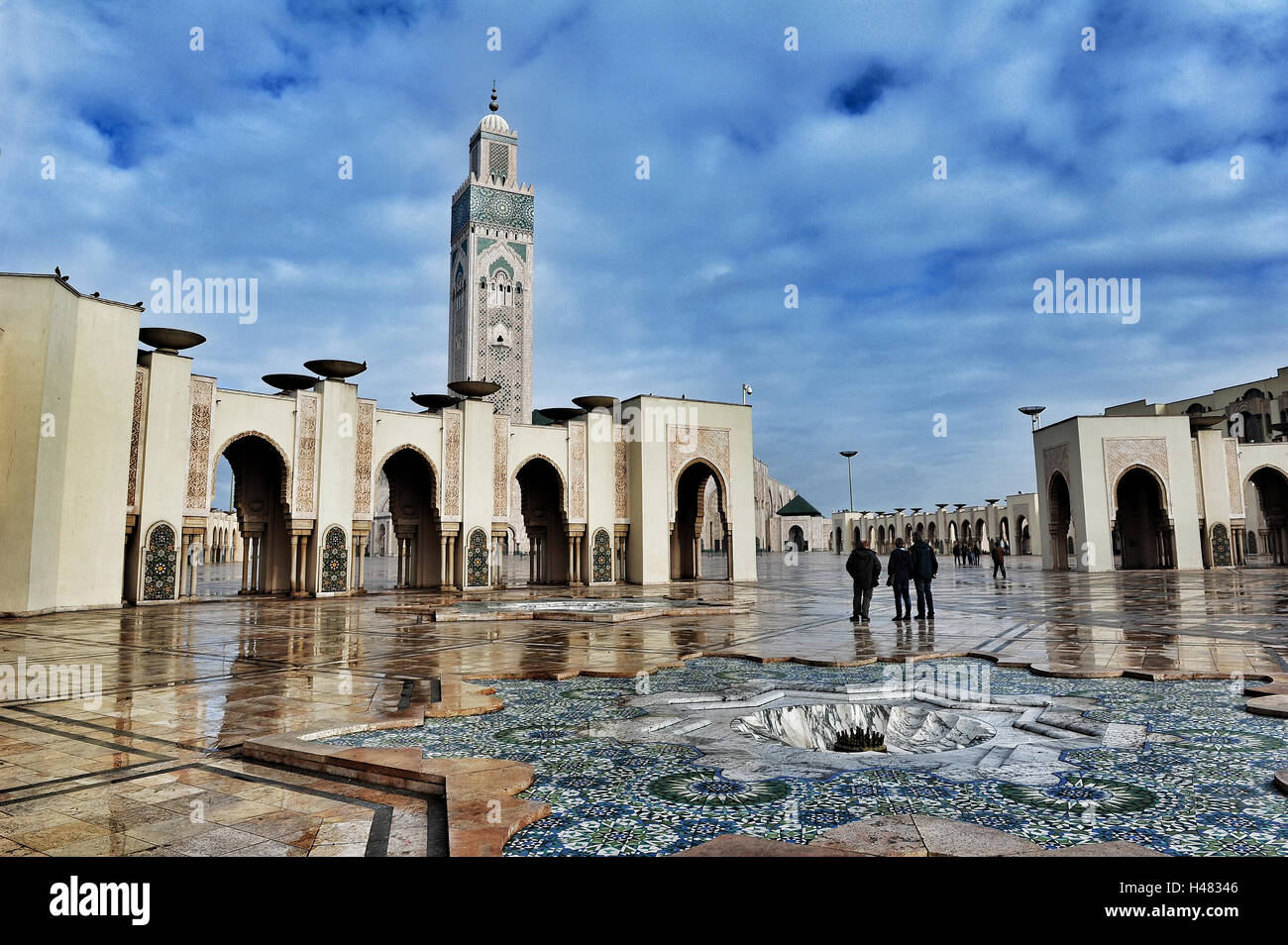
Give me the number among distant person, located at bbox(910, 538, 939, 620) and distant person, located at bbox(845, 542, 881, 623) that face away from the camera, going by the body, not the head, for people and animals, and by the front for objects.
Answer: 2

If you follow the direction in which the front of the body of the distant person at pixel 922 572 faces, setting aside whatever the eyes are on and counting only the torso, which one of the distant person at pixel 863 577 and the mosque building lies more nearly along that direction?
the mosque building

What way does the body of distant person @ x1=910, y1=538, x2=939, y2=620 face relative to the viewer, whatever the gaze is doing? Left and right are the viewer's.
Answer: facing away from the viewer

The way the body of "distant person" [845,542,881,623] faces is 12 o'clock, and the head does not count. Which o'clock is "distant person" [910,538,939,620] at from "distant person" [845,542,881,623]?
"distant person" [910,538,939,620] is roughly at 2 o'clock from "distant person" [845,542,881,623].

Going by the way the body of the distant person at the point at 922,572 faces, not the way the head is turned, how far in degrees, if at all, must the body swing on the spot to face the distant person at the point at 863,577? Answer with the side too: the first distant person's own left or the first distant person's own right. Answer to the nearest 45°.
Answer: approximately 135° to the first distant person's own left

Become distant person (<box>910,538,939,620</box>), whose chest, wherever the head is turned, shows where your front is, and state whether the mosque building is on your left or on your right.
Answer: on your left

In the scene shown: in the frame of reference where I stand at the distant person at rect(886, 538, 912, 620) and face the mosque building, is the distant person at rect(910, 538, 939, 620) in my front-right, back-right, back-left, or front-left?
back-right

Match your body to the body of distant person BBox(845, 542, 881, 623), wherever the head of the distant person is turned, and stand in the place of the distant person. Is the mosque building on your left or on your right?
on your left

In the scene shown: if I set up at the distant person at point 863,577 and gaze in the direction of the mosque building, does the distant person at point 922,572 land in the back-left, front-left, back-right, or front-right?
back-right

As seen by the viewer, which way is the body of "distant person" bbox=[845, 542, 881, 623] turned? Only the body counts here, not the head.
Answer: away from the camera
